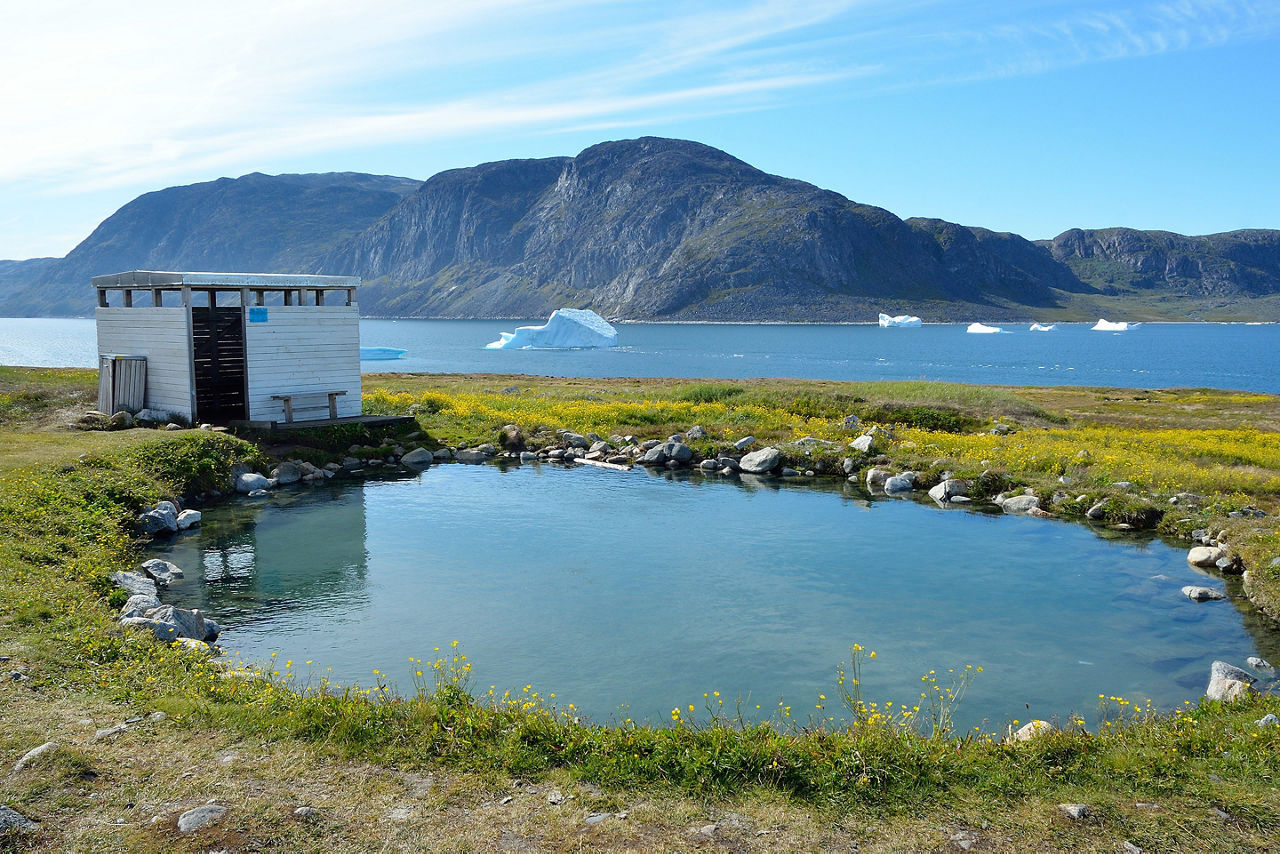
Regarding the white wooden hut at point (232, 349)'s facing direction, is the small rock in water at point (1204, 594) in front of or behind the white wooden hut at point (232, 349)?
in front

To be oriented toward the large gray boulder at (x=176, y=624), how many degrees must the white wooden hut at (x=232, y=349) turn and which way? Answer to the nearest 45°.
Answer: approximately 45° to its right

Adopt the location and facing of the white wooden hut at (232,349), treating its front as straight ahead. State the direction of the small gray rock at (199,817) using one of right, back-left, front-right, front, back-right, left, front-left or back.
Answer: front-right

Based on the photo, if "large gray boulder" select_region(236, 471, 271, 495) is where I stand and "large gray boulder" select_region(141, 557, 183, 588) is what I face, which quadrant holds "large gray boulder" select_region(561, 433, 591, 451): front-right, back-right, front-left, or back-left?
back-left

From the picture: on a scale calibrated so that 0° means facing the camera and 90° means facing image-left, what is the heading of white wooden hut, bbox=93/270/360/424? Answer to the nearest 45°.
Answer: approximately 315°

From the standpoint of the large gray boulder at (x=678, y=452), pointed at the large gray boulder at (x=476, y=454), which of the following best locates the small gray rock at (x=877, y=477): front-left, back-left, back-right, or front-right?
back-left

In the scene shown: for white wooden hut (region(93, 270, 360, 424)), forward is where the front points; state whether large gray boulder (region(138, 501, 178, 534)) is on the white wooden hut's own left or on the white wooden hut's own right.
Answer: on the white wooden hut's own right

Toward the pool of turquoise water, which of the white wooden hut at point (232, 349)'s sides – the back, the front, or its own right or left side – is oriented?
front

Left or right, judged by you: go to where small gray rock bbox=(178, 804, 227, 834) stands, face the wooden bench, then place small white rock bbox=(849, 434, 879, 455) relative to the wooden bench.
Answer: right
